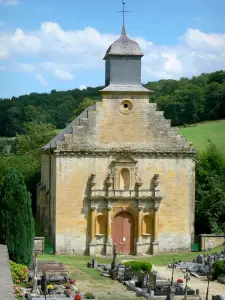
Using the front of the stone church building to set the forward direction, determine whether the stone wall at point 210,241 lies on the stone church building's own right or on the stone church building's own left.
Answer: on the stone church building's own left

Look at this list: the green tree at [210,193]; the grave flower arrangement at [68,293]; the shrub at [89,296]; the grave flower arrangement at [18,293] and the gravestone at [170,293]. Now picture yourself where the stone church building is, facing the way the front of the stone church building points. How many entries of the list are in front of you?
4

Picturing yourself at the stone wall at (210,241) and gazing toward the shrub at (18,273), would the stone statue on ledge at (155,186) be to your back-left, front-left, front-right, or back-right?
front-right

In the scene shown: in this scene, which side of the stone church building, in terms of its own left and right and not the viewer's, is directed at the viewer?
front

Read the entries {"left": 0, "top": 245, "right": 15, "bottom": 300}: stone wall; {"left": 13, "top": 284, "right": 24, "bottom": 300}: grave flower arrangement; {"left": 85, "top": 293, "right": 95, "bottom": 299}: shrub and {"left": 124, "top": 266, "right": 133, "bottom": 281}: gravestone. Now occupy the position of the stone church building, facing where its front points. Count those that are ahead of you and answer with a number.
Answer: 4

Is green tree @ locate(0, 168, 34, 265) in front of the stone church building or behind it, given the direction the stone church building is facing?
in front

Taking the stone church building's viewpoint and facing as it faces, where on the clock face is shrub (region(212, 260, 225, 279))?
The shrub is roughly at 11 o'clock from the stone church building.

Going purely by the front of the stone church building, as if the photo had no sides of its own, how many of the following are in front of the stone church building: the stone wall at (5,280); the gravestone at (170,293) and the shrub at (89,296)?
3

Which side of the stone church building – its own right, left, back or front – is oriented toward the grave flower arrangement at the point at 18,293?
front

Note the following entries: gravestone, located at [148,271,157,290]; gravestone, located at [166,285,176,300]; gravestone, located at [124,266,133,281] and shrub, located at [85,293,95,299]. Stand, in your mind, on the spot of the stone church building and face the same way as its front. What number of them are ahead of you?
4

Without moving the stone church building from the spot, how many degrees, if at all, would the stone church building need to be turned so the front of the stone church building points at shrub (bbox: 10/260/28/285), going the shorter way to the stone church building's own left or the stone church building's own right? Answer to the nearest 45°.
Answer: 0° — it already faces it

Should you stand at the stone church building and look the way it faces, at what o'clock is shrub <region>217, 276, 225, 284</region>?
The shrub is roughly at 11 o'clock from the stone church building.

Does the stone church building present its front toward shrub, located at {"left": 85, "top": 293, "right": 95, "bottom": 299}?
yes

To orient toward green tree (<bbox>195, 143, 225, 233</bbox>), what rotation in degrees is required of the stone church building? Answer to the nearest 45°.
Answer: approximately 135° to its left

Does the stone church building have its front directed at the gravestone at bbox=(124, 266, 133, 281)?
yes

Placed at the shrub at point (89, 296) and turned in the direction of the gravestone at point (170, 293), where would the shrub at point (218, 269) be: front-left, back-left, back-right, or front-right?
front-left

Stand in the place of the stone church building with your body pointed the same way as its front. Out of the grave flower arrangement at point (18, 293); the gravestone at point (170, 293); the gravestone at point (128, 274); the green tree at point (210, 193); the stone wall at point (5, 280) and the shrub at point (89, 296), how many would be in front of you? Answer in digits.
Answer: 5

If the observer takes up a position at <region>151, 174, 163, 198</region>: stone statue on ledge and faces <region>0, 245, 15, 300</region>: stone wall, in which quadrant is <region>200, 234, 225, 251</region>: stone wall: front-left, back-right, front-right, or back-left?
back-left

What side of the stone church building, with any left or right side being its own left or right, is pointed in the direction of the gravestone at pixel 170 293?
front
